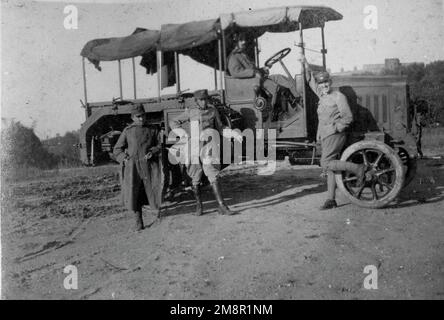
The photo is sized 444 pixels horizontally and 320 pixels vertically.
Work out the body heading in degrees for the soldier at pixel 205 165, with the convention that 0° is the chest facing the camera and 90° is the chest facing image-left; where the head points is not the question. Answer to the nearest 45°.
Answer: approximately 0°

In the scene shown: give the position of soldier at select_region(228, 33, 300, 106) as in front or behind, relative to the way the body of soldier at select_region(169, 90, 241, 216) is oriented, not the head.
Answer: behind

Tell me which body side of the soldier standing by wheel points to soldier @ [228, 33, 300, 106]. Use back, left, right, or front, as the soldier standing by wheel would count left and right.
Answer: right

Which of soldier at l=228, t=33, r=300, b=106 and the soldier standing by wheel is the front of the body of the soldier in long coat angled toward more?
the soldier standing by wheel

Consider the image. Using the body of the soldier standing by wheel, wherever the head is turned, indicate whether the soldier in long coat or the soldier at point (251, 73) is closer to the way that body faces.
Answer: the soldier in long coat

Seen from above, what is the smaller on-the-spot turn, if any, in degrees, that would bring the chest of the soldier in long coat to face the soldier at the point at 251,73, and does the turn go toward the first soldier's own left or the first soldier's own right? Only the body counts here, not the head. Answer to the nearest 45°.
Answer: approximately 135° to the first soldier's own left

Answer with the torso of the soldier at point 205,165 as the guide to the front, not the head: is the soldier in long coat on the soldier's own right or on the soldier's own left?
on the soldier's own right

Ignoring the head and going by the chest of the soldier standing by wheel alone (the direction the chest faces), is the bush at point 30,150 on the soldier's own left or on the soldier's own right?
on the soldier's own right

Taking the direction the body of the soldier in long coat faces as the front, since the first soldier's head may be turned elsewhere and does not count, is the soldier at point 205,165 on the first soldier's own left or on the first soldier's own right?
on the first soldier's own left

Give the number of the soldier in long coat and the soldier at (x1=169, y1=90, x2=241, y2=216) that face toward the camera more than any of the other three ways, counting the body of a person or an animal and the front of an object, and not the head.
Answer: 2

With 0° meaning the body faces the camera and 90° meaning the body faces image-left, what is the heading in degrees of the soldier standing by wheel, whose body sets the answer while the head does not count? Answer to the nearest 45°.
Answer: approximately 45°
